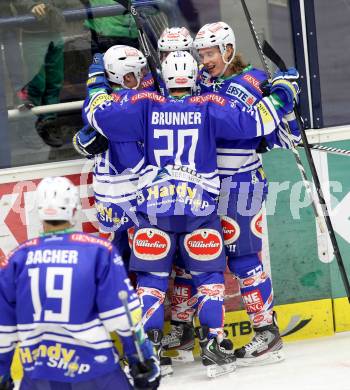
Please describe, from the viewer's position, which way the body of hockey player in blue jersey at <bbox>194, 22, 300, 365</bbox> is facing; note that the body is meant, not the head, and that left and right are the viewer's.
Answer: facing the viewer and to the left of the viewer

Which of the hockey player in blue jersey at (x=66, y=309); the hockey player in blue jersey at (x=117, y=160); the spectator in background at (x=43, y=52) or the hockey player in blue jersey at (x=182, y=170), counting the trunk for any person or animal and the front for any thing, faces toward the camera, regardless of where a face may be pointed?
the spectator in background

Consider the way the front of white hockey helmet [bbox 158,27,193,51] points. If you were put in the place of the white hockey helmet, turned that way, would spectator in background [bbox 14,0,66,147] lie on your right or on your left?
on your right

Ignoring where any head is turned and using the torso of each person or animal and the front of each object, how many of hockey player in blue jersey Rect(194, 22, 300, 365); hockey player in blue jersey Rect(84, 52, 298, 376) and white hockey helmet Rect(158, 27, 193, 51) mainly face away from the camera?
1

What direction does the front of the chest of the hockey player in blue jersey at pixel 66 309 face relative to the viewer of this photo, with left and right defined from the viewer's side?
facing away from the viewer

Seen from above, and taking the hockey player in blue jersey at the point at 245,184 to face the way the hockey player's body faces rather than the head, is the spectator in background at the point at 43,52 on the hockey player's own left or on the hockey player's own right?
on the hockey player's own right

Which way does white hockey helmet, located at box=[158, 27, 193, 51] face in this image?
toward the camera

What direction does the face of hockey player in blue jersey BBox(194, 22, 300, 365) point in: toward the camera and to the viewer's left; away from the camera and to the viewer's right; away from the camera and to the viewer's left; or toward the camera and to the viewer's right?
toward the camera and to the viewer's left

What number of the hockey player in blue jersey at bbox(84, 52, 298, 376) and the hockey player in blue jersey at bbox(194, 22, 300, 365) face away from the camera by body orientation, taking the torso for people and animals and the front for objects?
1

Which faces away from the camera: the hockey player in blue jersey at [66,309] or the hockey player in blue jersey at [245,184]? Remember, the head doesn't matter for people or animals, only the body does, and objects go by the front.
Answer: the hockey player in blue jersey at [66,309]

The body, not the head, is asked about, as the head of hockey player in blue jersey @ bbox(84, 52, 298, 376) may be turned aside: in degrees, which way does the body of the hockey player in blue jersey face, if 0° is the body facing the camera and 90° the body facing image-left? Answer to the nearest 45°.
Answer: approximately 180°

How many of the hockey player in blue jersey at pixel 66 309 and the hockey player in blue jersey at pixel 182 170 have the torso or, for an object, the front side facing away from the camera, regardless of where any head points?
2

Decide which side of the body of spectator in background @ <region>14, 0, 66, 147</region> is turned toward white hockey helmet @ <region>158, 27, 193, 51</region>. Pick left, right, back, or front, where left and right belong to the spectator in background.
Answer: left

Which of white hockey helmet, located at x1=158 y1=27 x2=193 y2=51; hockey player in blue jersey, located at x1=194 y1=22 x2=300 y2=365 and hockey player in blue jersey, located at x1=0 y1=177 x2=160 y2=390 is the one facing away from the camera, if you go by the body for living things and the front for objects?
hockey player in blue jersey, located at x1=0 y1=177 x2=160 y2=390

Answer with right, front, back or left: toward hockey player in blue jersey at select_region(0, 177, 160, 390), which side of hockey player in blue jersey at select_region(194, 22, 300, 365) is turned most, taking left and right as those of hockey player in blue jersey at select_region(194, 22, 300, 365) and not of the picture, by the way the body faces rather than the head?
front
